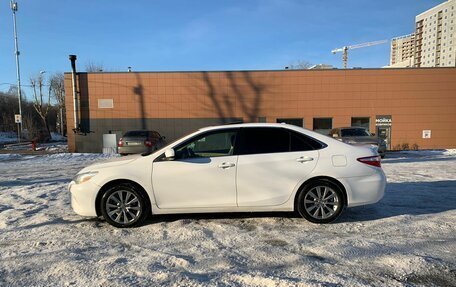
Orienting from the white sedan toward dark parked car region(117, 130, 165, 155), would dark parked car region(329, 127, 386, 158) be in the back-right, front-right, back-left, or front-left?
front-right

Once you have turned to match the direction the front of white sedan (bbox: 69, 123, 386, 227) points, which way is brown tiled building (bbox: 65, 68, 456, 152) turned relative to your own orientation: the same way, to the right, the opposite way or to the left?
to the left

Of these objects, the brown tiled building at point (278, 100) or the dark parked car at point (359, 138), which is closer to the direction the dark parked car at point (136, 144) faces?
the brown tiled building

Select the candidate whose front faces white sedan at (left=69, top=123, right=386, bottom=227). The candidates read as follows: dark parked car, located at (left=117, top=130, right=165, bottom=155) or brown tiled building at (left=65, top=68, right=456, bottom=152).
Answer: the brown tiled building

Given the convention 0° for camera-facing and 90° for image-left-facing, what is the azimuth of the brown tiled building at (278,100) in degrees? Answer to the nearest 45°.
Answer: approximately 0°

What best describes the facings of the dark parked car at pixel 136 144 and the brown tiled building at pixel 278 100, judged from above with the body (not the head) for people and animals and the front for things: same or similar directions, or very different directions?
very different directions

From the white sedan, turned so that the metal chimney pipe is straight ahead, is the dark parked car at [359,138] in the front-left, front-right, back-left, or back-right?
front-right

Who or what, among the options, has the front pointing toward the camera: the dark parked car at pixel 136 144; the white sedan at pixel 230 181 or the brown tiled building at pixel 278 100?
the brown tiled building

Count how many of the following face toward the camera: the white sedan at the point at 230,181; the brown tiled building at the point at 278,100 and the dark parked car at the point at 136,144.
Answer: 1

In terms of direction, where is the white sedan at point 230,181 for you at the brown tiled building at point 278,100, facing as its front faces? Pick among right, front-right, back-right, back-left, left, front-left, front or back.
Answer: front

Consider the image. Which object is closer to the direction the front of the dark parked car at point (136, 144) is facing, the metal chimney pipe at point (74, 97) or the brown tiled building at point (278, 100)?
the brown tiled building

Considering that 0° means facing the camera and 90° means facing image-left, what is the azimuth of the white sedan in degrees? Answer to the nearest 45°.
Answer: approximately 90°

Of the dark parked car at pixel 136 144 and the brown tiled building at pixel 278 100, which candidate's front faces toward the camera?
the brown tiled building
